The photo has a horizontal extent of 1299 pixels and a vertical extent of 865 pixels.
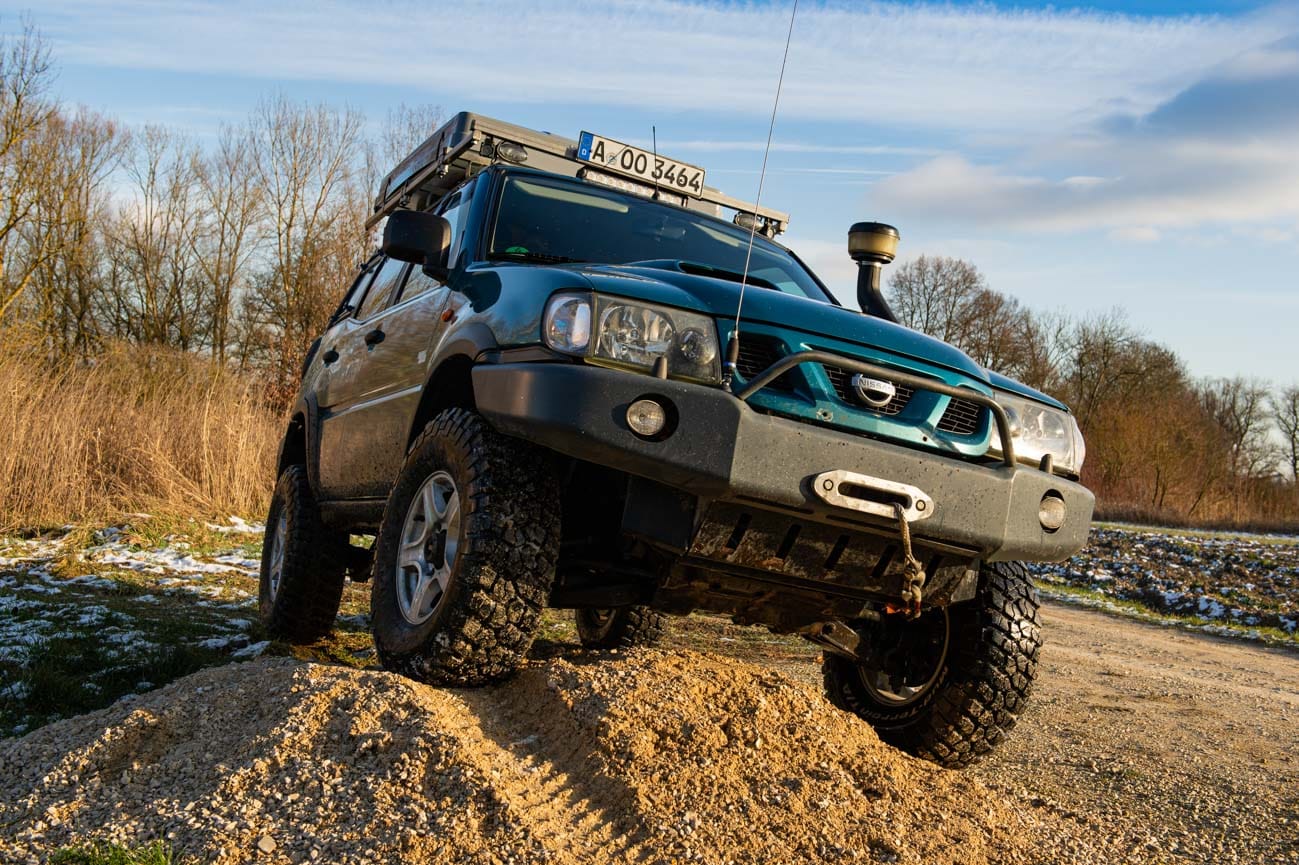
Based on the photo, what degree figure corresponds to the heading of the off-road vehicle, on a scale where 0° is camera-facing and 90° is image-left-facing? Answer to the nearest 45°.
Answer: approximately 315°

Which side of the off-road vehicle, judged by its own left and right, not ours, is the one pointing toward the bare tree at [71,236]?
back
